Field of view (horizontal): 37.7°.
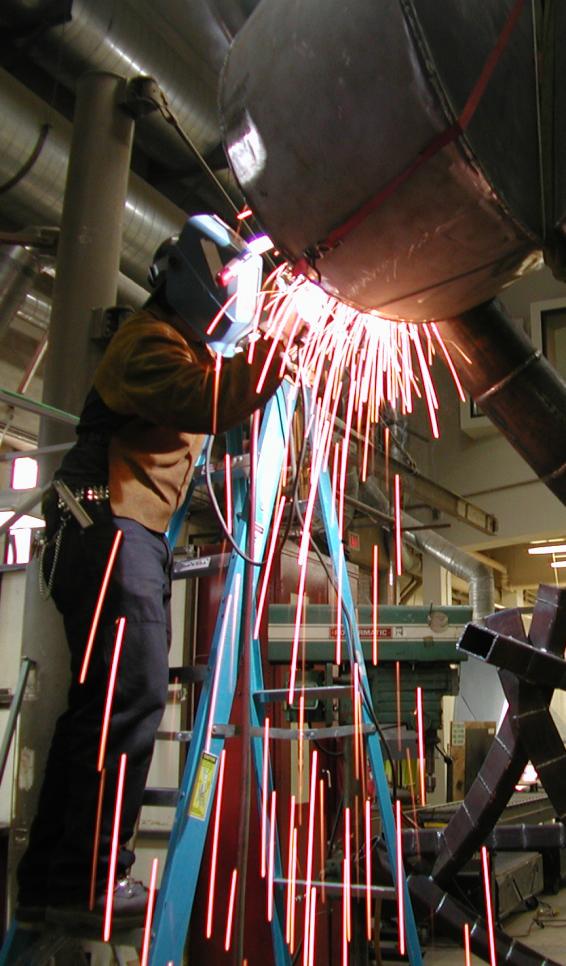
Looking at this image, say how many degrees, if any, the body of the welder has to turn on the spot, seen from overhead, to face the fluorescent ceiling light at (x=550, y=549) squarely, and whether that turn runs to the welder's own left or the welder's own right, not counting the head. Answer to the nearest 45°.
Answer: approximately 45° to the welder's own left

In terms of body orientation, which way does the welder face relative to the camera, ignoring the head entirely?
to the viewer's right

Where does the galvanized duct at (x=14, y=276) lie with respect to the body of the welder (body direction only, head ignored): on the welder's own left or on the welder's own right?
on the welder's own left

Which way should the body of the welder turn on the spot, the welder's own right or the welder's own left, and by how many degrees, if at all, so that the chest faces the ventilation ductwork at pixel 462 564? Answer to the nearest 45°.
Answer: approximately 45° to the welder's own left
